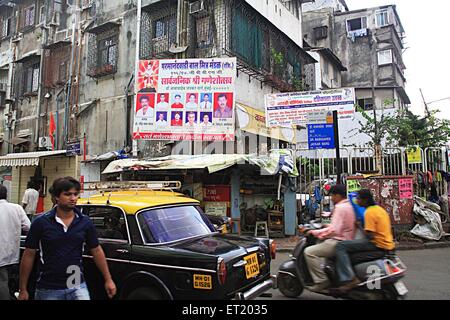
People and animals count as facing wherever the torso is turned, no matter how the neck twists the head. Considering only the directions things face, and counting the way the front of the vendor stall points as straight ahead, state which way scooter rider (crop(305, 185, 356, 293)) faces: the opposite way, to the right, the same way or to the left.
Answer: to the right

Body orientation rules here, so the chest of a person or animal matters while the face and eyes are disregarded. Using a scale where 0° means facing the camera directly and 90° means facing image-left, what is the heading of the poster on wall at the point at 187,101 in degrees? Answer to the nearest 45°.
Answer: approximately 0°

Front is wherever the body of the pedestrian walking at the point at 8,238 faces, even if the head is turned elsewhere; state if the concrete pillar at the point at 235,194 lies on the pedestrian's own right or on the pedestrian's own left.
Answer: on the pedestrian's own right

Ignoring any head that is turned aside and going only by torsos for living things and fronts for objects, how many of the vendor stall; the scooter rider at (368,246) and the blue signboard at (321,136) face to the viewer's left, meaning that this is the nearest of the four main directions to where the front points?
1

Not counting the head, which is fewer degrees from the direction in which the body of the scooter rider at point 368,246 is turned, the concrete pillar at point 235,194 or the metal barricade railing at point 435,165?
the concrete pillar

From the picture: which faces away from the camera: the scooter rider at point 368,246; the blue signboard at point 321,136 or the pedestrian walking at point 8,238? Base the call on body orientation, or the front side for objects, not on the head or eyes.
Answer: the pedestrian walking

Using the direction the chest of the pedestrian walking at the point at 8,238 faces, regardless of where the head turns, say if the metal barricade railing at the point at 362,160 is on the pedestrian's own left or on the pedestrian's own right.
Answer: on the pedestrian's own right

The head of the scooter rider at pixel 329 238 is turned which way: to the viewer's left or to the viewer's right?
to the viewer's left

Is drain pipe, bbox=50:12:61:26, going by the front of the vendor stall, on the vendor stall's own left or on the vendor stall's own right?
on the vendor stall's own right

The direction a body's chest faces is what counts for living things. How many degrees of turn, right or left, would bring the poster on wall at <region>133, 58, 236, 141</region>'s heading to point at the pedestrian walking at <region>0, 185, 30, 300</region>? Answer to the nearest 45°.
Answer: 0° — it already faces them

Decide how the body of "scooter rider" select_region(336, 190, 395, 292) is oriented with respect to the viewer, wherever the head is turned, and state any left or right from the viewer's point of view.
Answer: facing to the left of the viewer

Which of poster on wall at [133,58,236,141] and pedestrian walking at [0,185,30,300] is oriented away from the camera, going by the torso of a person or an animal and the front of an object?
the pedestrian walking

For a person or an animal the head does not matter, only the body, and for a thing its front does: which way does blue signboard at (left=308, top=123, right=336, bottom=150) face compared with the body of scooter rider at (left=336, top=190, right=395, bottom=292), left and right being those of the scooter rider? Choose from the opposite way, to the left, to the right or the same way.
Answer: to the left

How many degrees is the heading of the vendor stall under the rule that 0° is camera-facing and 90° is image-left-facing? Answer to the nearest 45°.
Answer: approximately 0°
